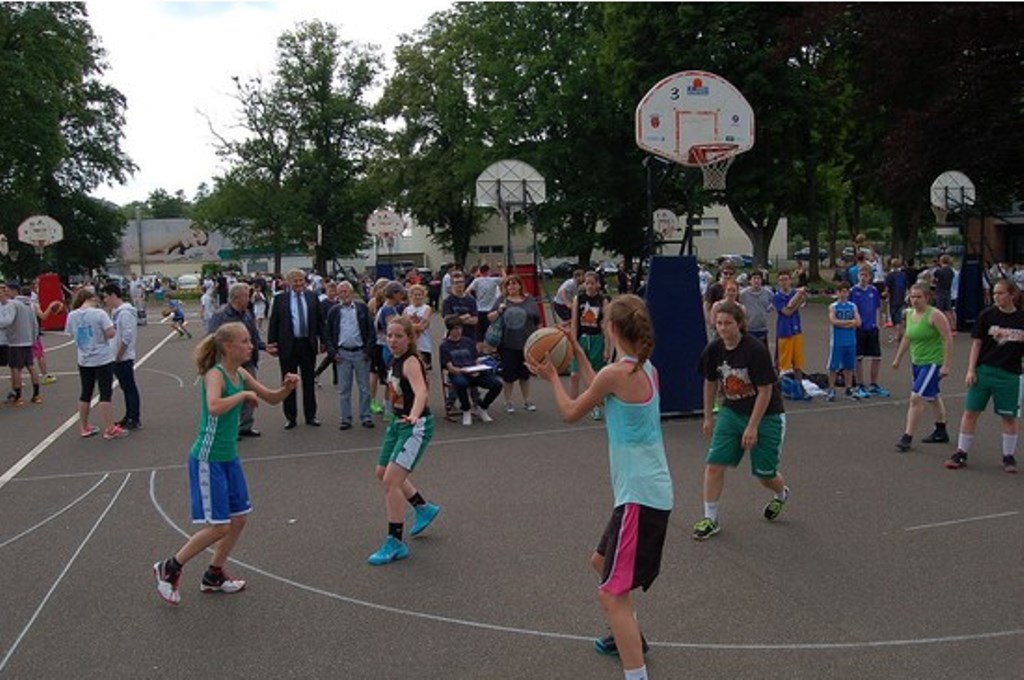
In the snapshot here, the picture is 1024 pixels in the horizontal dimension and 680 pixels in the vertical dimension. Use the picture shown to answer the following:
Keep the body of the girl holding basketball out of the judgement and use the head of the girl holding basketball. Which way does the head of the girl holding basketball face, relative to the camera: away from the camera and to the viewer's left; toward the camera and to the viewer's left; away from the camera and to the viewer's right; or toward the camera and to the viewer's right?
away from the camera and to the viewer's left

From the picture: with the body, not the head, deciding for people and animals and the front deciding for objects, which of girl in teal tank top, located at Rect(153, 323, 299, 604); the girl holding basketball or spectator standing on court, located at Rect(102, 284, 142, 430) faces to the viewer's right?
the girl in teal tank top

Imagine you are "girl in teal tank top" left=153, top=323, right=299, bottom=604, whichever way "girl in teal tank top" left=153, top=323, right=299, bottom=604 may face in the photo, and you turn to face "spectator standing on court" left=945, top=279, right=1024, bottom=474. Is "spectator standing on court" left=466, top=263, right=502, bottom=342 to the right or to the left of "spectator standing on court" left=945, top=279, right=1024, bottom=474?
left

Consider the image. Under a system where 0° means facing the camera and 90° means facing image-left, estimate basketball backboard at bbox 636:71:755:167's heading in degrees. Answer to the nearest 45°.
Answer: approximately 315°

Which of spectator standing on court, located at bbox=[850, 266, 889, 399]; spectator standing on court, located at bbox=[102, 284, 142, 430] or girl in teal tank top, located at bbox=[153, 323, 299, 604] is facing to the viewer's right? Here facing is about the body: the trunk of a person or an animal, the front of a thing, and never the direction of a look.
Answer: the girl in teal tank top

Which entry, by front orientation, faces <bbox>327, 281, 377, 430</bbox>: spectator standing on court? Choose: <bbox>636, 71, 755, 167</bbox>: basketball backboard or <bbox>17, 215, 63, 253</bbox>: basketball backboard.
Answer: <bbox>17, 215, 63, 253</bbox>: basketball backboard
